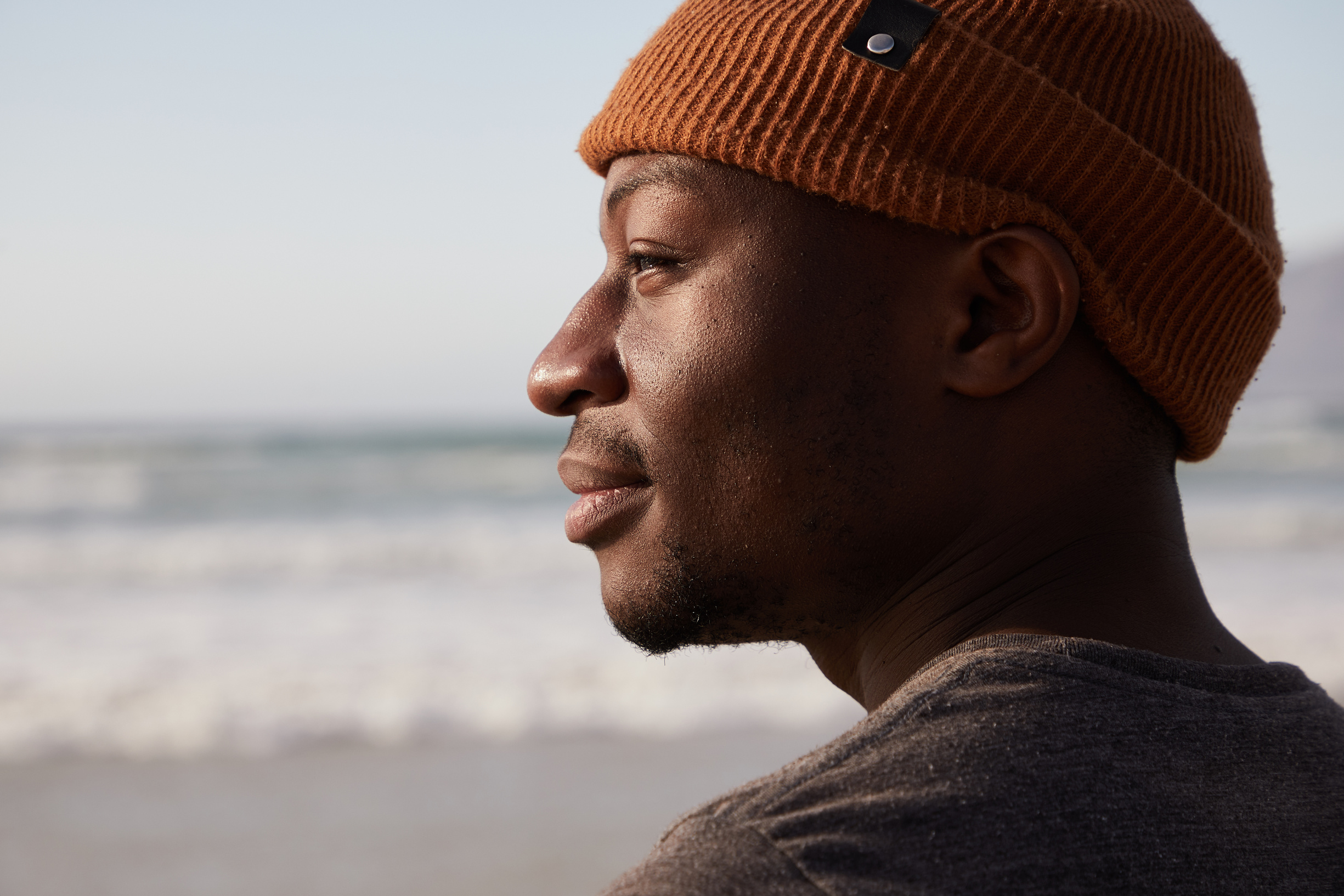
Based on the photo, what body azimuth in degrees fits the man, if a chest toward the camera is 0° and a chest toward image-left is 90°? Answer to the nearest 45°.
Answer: approximately 135°
